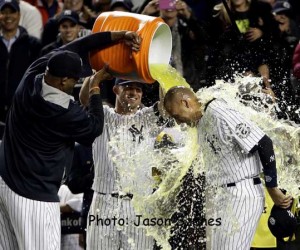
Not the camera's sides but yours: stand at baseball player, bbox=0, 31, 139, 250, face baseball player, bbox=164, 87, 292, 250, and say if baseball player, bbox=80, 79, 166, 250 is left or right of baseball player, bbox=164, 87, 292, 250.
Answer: left

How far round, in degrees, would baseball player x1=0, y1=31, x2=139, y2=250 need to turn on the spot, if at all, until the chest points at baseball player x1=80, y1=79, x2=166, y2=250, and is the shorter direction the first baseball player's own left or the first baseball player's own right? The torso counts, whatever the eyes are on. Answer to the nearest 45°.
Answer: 0° — they already face them

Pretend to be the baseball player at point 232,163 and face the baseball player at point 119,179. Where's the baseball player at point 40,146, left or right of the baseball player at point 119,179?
left

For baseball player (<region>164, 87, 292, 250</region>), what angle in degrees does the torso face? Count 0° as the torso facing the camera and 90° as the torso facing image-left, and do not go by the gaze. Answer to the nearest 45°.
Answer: approximately 45°

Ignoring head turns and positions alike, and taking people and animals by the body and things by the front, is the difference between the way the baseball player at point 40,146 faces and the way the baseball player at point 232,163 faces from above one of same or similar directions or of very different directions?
very different directions

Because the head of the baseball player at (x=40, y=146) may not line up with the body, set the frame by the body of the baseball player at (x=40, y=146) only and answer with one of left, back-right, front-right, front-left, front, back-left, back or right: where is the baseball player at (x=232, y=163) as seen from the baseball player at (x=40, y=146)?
front-right

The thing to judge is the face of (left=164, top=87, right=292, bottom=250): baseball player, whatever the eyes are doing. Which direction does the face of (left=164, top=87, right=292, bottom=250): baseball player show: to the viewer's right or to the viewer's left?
to the viewer's left

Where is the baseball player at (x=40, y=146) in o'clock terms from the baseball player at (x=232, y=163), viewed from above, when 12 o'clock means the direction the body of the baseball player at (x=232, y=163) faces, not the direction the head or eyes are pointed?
the baseball player at (x=40, y=146) is roughly at 1 o'clock from the baseball player at (x=232, y=163).

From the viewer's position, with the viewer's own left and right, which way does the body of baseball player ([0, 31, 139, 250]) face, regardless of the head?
facing away from the viewer and to the right of the viewer
